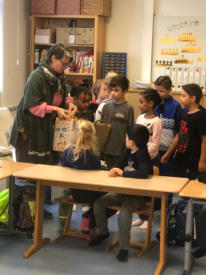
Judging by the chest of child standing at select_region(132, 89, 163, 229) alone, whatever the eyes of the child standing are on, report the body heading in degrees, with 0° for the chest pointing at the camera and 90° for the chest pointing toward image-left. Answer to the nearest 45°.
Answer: approximately 45°

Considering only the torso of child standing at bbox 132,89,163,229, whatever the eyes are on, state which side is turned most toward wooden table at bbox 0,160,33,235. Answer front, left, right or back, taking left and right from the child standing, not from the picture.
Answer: front

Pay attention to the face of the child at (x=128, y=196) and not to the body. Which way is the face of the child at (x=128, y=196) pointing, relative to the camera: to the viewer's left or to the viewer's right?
to the viewer's left

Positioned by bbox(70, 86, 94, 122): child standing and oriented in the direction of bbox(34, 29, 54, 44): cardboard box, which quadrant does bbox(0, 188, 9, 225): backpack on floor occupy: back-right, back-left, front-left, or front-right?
back-left

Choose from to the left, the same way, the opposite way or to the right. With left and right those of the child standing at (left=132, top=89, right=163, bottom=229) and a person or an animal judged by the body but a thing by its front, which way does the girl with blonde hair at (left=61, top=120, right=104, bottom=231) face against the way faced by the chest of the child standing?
to the right

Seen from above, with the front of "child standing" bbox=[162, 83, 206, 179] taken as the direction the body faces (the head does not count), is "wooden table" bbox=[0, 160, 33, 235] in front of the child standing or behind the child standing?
in front

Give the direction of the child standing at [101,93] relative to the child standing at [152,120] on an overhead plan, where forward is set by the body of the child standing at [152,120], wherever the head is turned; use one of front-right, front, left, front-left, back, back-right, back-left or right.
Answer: right

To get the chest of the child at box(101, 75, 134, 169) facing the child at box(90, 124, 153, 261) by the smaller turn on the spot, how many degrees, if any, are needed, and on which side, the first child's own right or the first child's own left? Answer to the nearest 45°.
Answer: approximately 45° to the first child's own left

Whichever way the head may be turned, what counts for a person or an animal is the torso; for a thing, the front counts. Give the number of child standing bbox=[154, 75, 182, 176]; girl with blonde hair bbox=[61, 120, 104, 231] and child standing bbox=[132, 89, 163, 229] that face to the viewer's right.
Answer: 0

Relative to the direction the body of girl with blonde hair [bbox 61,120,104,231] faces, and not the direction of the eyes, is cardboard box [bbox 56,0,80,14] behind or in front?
in front

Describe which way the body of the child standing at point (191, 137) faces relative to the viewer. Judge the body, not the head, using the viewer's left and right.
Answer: facing the viewer and to the left of the viewer

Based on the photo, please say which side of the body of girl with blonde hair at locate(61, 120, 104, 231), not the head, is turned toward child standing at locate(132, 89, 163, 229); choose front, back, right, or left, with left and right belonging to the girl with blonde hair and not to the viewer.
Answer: right
